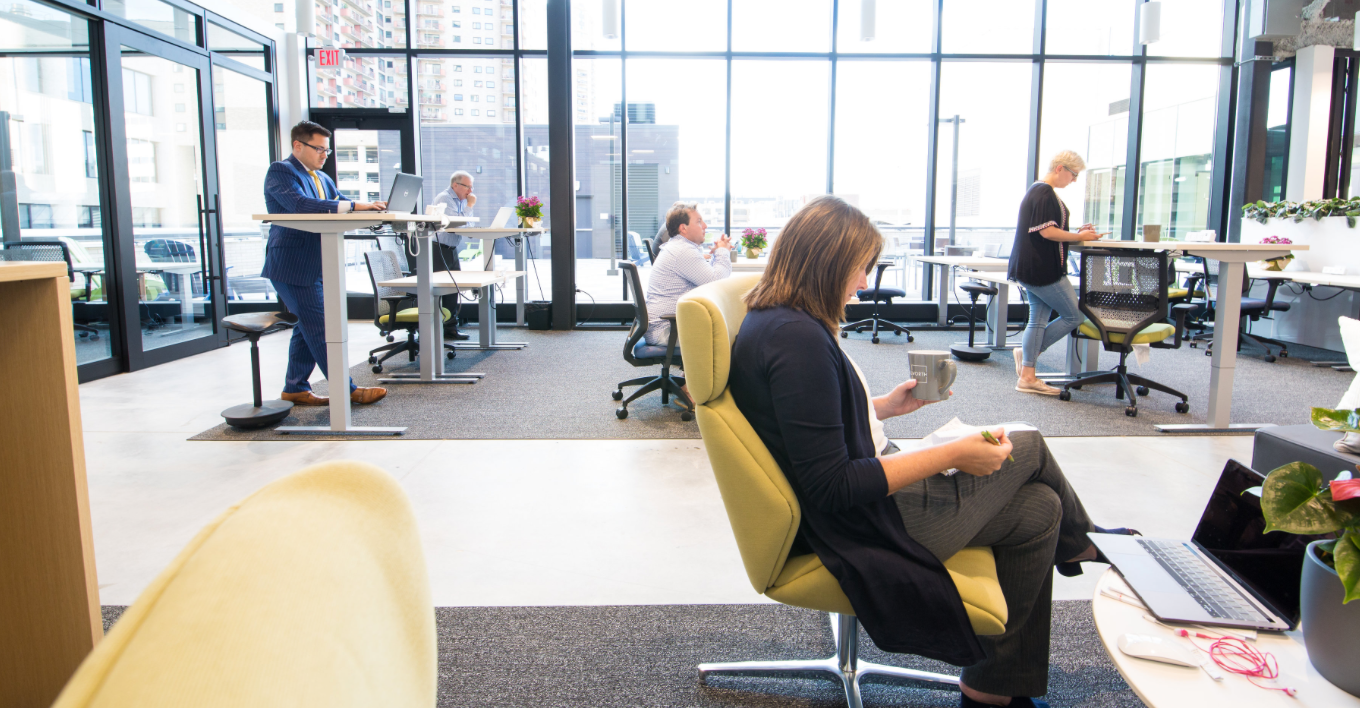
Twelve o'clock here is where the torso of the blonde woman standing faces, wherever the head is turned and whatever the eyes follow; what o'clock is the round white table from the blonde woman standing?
The round white table is roughly at 3 o'clock from the blonde woman standing.

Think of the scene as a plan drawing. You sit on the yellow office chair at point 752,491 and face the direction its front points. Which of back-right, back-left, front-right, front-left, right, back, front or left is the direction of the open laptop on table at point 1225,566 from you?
front

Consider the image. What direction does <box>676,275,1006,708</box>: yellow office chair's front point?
to the viewer's right

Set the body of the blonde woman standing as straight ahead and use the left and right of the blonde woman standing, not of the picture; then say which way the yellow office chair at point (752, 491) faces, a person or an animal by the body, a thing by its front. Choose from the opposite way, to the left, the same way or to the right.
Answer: the same way

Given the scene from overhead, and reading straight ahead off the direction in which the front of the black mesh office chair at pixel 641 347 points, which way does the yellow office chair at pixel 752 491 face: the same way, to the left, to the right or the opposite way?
the same way

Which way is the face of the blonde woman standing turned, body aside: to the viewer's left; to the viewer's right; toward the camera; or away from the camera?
to the viewer's right

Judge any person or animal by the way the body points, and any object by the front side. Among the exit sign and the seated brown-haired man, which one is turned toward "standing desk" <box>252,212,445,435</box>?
the exit sign

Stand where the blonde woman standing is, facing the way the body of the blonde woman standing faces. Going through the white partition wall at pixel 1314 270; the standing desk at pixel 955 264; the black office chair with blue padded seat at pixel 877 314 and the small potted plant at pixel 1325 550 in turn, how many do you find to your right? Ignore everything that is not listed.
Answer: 1

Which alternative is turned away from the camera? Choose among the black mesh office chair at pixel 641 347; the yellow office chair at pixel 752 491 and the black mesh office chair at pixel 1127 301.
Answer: the black mesh office chair at pixel 1127 301

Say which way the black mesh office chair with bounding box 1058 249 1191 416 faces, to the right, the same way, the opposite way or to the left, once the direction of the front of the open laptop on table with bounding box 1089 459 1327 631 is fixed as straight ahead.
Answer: to the right

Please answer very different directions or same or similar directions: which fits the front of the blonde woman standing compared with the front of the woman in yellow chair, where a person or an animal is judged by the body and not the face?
same or similar directions

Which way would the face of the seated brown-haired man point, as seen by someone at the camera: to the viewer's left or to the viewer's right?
to the viewer's right

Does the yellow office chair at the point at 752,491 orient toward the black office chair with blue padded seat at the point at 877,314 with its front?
no

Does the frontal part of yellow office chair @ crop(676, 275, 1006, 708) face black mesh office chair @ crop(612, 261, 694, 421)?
no

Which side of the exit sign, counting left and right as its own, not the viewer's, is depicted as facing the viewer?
front

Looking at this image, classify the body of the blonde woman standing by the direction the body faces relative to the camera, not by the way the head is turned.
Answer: to the viewer's right

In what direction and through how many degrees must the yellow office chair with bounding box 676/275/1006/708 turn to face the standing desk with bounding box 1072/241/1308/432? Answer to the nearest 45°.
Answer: approximately 45° to its left

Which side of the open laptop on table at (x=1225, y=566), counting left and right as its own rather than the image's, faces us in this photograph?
left

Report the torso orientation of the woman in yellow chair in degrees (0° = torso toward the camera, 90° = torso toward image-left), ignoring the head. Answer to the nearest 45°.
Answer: approximately 270°
